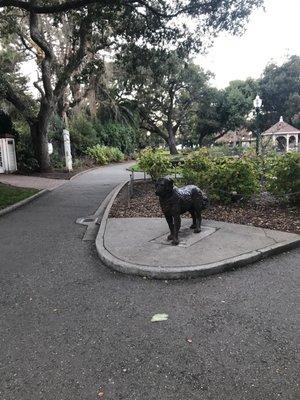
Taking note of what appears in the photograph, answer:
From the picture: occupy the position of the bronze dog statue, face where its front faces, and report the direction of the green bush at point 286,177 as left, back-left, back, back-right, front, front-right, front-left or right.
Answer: back

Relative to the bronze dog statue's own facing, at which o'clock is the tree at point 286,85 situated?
The tree is roughly at 5 o'clock from the bronze dog statue.

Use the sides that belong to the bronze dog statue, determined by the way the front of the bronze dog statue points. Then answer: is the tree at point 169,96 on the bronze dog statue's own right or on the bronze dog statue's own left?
on the bronze dog statue's own right

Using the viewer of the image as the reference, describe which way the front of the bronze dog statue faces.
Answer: facing the viewer and to the left of the viewer

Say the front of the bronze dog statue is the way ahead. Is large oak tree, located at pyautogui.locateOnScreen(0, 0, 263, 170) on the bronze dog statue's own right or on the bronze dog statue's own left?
on the bronze dog statue's own right

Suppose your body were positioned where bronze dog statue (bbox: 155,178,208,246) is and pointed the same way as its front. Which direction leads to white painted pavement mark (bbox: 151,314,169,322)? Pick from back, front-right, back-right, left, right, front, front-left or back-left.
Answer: front-left

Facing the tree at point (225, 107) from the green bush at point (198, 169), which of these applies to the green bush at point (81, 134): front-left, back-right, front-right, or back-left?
front-left

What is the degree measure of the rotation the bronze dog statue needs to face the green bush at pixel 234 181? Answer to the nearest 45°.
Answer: approximately 180°

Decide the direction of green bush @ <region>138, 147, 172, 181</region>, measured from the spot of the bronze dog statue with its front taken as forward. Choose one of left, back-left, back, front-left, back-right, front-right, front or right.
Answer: back-right

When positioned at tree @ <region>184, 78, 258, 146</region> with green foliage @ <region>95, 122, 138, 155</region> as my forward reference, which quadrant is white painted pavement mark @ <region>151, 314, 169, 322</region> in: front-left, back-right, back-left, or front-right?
front-left
